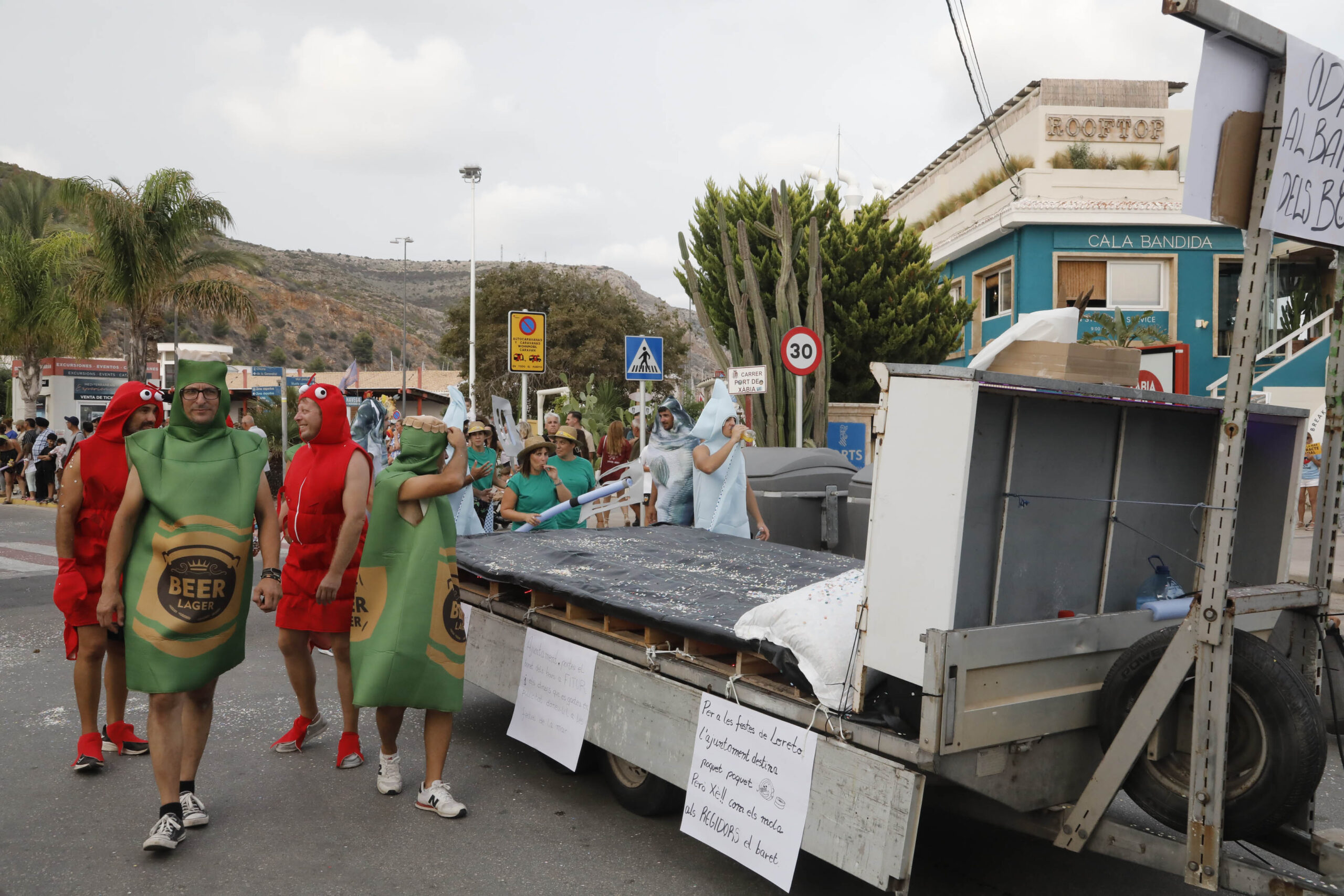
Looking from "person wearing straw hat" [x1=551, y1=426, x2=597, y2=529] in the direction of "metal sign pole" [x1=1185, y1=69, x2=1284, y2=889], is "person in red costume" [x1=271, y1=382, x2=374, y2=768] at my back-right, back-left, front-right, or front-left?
front-right

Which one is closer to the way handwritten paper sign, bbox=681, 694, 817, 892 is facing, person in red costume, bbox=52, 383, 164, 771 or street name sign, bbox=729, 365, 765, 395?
the person in red costume

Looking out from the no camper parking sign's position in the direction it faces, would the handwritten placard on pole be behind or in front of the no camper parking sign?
in front

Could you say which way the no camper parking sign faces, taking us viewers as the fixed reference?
facing the viewer

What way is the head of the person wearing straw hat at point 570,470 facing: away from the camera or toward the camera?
toward the camera

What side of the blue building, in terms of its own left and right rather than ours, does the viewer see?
front

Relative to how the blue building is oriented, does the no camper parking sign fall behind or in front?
in front

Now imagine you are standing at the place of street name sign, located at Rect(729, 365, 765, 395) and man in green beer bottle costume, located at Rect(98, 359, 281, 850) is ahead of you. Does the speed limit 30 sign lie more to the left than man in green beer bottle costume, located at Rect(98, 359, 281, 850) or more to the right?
left

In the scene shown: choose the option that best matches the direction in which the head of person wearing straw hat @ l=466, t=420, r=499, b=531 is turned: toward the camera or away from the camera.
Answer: toward the camera

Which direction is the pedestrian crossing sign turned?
toward the camera

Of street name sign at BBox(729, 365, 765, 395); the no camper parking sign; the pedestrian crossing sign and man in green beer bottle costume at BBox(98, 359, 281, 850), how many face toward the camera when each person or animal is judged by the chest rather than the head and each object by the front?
4

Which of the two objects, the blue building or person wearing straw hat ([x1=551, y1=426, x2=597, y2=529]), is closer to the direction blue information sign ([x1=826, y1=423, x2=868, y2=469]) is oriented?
the person wearing straw hat

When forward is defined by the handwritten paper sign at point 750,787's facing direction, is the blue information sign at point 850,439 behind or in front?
behind

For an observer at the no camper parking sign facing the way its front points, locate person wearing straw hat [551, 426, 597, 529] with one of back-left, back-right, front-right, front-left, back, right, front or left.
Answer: front

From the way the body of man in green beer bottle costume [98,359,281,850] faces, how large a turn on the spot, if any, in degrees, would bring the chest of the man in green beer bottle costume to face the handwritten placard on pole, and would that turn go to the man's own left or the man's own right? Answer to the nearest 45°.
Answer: approximately 45° to the man's own left

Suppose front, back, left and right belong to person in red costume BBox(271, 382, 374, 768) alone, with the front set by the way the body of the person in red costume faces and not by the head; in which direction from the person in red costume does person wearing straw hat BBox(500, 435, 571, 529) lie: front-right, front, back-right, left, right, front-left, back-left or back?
back

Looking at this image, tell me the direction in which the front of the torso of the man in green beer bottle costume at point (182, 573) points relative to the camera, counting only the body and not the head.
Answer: toward the camera
